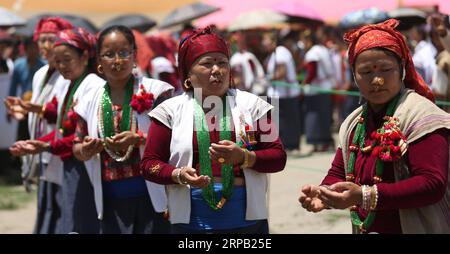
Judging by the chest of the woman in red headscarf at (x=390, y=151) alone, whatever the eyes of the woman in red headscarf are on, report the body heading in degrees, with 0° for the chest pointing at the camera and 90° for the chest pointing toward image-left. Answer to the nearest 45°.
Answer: approximately 45°

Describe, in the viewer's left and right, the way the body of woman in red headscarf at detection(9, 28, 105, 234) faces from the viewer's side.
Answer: facing the viewer and to the left of the viewer

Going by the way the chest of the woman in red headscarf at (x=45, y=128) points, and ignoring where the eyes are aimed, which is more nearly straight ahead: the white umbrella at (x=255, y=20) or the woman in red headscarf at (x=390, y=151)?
the woman in red headscarf

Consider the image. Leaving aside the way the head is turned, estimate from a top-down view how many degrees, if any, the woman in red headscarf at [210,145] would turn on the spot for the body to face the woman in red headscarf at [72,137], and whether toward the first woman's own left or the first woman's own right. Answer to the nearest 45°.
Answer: approximately 135° to the first woman's own right

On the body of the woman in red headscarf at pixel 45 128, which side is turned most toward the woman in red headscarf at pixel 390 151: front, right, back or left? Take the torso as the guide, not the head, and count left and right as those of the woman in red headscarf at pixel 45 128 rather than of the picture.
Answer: left

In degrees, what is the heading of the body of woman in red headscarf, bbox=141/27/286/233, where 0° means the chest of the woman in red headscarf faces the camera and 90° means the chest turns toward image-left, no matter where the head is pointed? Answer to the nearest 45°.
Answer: approximately 0°

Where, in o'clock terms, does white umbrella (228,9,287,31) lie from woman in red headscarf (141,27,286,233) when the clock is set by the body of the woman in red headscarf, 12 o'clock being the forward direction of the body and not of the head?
The white umbrella is roughly at 6 o'clock from the woman in red headscarf.

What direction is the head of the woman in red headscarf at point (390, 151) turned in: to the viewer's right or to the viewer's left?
to the viewer's left
